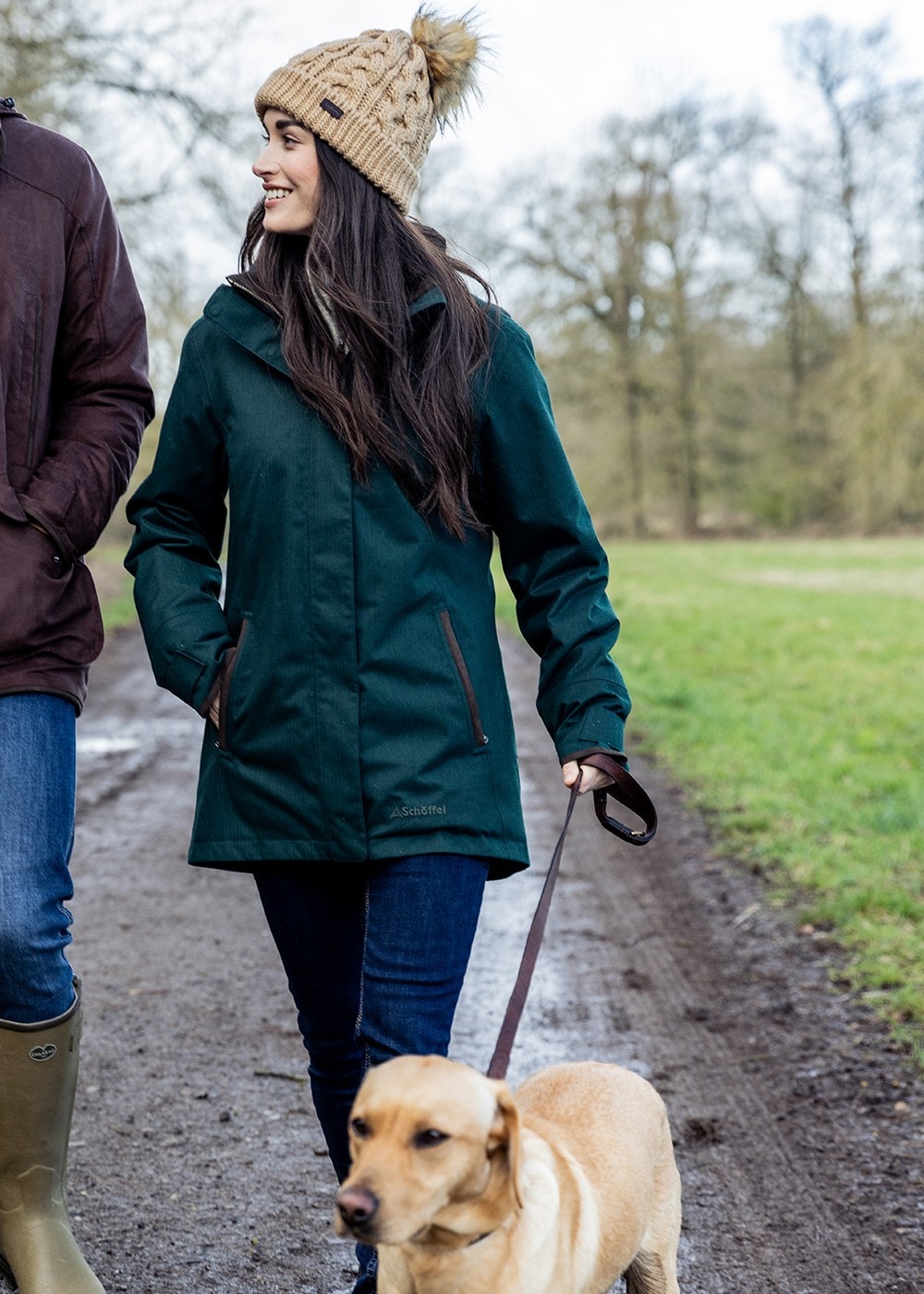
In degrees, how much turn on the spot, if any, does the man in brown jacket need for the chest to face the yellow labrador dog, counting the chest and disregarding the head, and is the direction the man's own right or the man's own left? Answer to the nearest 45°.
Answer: approximately 45° to the man's own left

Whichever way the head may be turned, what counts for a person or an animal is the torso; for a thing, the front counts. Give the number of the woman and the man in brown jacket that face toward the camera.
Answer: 2

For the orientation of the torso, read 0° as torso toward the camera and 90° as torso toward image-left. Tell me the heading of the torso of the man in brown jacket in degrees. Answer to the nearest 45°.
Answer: approximately 0°

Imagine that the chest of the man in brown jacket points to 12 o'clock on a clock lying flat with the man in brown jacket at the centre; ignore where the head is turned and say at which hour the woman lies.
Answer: The woman is roughly at 10 o'clock from the man in brown jacket.

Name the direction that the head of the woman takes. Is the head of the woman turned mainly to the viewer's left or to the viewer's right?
to the viewer's left

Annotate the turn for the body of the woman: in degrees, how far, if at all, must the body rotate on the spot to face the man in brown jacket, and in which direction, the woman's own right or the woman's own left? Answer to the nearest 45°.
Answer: approximately 90° to the woman's own right
